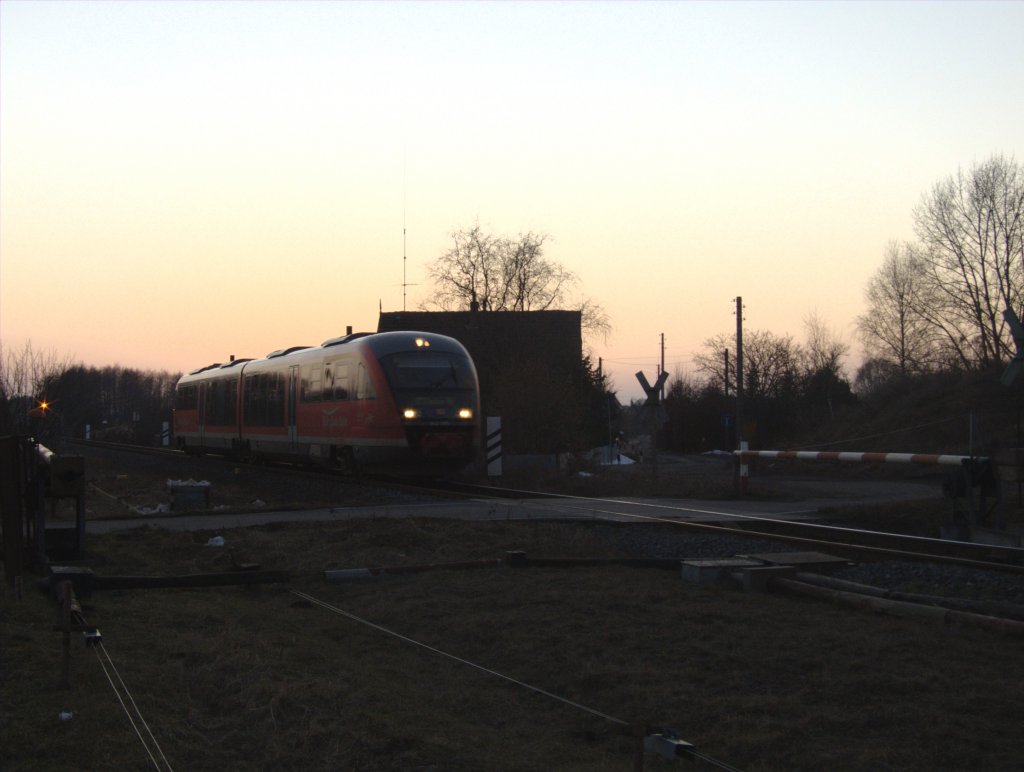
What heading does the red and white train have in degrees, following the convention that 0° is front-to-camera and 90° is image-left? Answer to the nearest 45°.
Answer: approximately 315°

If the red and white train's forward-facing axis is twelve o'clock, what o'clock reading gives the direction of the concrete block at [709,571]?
The concrete block is roughly at 1 o'clock from the red and white train.

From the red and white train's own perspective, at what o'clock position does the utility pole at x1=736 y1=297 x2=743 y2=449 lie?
The utility pole is roughly at 9 o'clock from the red and white train.

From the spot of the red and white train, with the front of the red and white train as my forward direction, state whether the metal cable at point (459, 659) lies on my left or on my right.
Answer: on my right

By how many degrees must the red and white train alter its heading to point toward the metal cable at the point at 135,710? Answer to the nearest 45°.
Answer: approximately 45° to its right

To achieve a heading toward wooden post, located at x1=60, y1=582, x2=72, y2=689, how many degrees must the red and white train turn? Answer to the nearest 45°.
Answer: approximately 45° to its right
